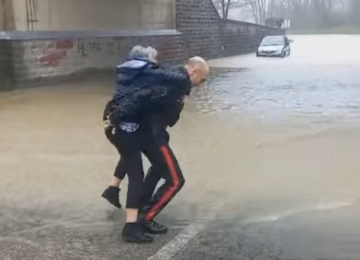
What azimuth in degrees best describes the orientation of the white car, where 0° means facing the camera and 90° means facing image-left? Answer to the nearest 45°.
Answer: approximately 45°
